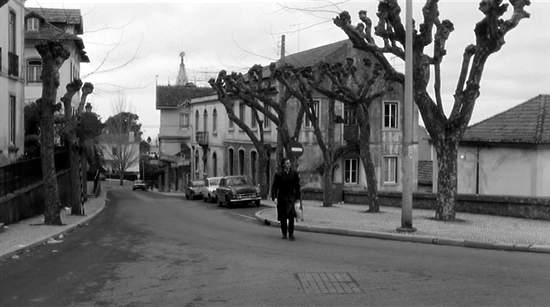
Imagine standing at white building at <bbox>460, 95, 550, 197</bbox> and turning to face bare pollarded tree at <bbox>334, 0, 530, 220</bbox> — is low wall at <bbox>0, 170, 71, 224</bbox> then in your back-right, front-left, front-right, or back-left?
front-right

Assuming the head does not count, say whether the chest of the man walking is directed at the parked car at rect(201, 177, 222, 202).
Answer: no

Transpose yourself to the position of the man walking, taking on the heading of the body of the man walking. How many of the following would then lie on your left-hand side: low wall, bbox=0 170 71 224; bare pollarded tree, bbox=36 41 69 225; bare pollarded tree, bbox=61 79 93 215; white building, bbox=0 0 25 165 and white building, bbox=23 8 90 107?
0

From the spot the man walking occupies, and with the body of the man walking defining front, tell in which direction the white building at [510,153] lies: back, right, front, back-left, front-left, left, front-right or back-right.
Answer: back-left

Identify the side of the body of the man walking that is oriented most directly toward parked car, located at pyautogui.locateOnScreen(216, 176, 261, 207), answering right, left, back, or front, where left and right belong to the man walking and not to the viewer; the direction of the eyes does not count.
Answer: back

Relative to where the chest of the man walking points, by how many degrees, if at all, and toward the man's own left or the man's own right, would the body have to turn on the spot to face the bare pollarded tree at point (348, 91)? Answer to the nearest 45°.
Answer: approximately 180°

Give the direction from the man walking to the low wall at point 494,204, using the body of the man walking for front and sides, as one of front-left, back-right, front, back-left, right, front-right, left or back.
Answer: back-left

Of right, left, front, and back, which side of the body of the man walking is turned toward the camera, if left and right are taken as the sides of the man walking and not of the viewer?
front

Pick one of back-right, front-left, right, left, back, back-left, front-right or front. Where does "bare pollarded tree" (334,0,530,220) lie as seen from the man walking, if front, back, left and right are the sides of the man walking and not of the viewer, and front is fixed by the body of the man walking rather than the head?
back-left

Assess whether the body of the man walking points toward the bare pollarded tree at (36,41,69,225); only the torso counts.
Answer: no

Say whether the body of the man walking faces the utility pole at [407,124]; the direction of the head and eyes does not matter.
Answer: no
